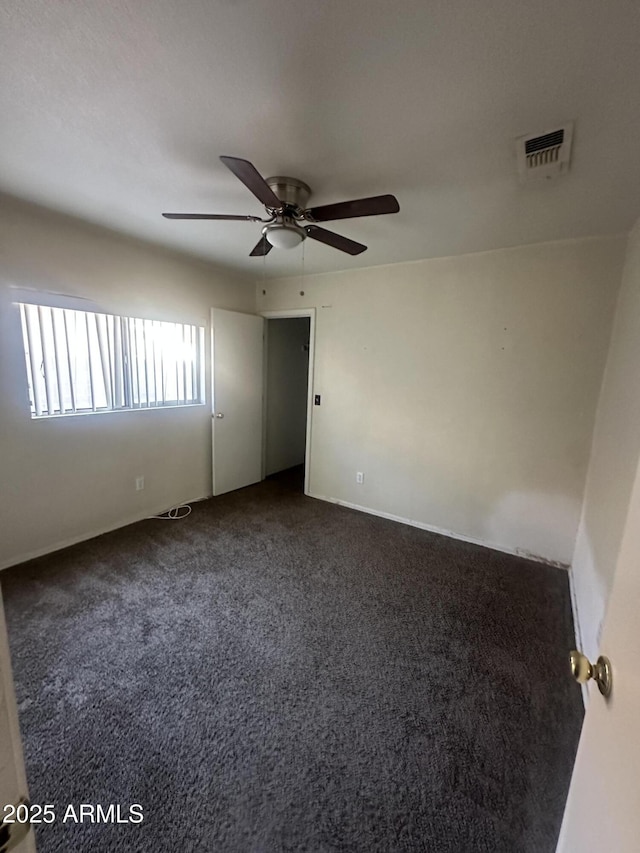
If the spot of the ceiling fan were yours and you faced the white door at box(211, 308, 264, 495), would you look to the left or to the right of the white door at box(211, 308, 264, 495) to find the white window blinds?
left

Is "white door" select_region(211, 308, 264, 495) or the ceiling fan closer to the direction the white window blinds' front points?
the ceiling fan

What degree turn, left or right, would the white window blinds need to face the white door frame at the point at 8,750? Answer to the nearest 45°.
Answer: approximately 45° to its right

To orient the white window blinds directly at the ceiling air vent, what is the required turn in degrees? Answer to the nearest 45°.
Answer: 0° — it already faces it

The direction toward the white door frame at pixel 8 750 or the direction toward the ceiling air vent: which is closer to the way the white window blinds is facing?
the ceiling air vent

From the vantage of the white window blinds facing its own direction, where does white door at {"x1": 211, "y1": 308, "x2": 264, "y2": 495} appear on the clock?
The white door is roughly at 10 o'clock from the white window blinds.

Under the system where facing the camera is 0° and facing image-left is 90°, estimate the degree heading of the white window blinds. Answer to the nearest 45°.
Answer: approximately 315°
